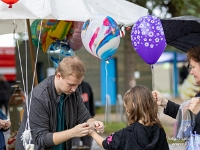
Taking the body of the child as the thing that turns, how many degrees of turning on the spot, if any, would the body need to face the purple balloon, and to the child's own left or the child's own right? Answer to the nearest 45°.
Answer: approximately 45° to the child's own right

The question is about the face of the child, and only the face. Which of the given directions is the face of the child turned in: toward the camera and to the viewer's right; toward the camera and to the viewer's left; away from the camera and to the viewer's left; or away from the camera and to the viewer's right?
away from the camera and to the viewer's left

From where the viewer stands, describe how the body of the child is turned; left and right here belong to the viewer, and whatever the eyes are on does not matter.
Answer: facing away from the viewer and to the left of the viewer

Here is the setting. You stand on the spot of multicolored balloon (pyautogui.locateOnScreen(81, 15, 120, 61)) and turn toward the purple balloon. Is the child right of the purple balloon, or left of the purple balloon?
right

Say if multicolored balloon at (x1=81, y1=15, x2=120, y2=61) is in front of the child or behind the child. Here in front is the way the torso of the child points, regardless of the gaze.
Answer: in front

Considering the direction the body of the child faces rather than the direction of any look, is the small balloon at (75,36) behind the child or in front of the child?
in front
